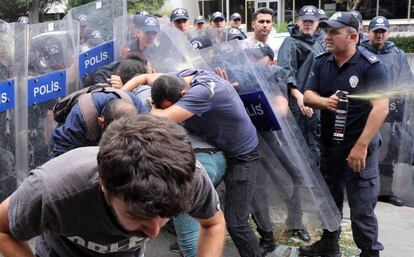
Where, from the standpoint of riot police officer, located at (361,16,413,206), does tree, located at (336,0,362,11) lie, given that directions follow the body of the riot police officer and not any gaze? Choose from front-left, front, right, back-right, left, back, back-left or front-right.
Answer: back

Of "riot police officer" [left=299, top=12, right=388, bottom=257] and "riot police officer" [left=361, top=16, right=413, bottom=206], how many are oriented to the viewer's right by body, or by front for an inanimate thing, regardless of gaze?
0

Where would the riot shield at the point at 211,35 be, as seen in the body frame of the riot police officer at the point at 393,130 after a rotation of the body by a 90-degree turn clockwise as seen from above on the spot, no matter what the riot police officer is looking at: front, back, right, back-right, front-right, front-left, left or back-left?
front

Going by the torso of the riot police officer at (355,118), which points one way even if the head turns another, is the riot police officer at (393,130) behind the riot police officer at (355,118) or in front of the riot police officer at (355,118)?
behind

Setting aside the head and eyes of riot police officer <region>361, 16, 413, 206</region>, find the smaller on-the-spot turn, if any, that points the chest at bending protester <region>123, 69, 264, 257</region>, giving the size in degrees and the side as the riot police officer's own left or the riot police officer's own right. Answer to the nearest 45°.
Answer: approximately 45° to the riot police officer's own right

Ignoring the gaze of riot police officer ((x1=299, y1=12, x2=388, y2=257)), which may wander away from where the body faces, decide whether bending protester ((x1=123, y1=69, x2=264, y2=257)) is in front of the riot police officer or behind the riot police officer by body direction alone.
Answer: in front

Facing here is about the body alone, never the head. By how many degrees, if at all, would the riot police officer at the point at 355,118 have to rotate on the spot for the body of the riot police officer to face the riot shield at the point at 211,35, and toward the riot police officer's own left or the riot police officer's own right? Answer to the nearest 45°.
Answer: approximately 90° to the riot police officer's own right

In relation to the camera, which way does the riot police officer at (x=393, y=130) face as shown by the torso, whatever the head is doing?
toward the camera

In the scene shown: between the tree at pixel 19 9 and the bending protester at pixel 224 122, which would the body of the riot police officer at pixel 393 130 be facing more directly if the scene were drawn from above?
the bending protester

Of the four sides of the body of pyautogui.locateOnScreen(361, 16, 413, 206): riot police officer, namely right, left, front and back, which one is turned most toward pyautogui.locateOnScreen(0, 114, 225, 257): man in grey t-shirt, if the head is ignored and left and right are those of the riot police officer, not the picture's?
front

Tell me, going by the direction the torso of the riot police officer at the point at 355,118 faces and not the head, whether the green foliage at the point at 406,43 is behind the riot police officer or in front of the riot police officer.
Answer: behind

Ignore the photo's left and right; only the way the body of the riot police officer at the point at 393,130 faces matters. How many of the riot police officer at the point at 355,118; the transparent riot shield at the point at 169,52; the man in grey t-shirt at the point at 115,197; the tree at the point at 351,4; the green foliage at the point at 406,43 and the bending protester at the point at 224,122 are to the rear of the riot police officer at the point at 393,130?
2

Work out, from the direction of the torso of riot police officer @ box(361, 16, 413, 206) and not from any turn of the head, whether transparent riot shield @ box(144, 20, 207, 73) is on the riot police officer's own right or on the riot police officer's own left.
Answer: on the riot police officer's own right

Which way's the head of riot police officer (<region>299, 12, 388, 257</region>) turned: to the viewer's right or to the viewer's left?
to the viewer's left

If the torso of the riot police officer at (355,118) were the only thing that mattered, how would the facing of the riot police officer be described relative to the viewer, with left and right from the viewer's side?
facing the viewer and to the left of the viewer

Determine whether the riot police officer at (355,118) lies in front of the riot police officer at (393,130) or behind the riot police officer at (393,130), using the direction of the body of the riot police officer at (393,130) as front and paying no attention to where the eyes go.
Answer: in front
